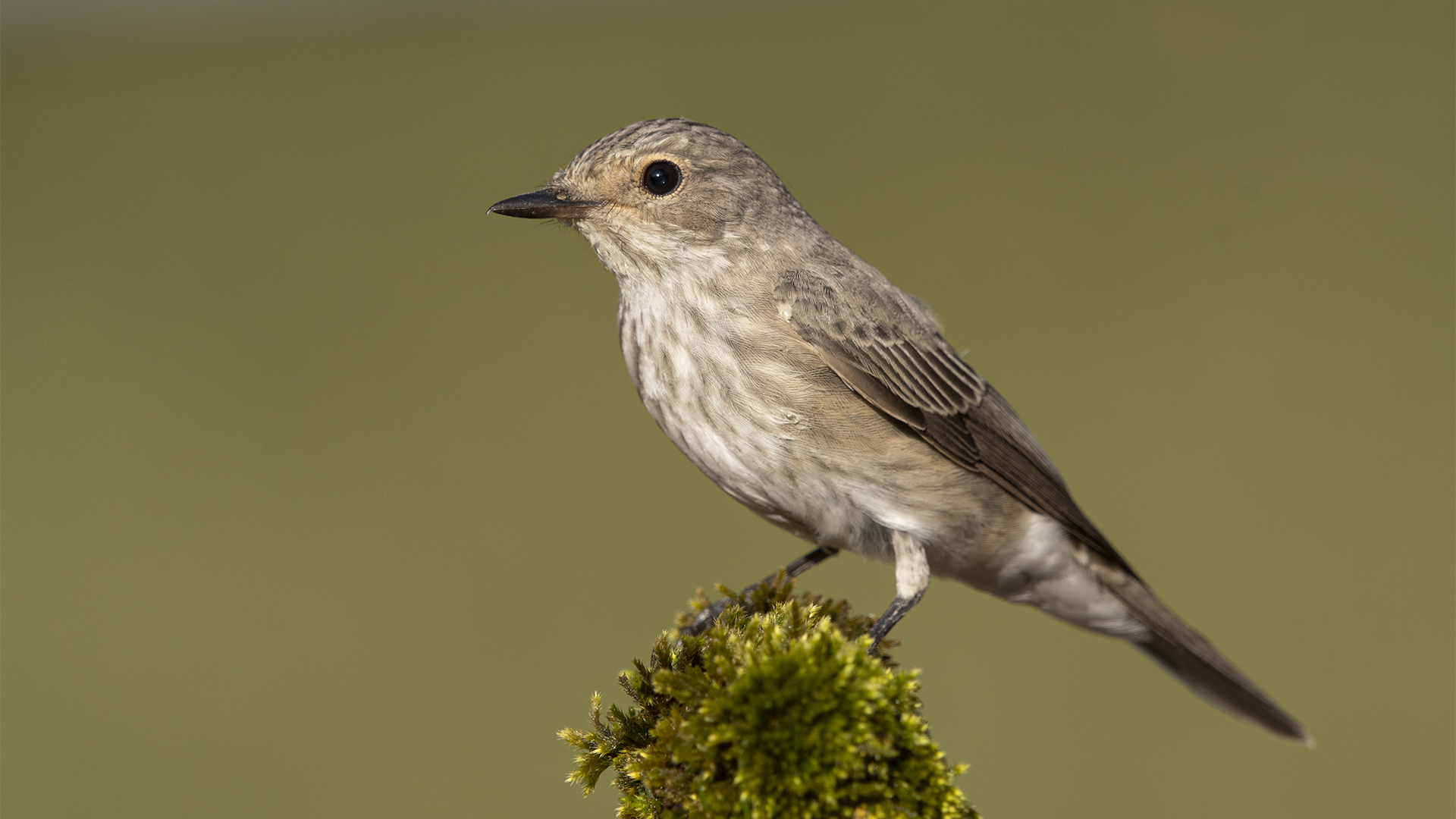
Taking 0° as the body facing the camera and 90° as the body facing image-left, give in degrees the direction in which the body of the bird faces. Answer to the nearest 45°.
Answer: approximately 90°
